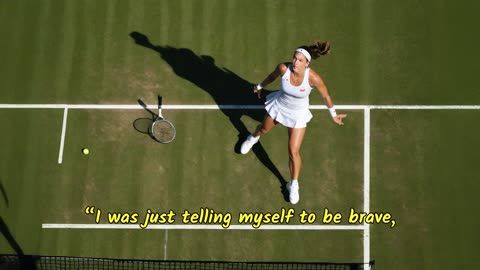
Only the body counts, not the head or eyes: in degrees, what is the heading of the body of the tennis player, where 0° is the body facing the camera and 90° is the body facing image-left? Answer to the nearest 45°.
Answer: approximately 0°
